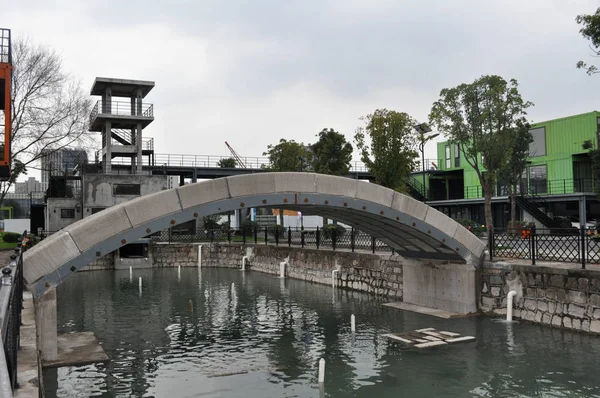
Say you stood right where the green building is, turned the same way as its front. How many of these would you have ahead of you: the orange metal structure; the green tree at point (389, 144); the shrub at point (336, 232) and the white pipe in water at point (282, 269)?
4

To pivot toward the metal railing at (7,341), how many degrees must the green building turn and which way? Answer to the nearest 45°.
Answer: approximately 45° to its left

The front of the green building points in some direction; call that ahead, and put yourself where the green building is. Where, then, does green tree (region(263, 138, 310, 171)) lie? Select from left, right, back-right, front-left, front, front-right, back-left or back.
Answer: front-right

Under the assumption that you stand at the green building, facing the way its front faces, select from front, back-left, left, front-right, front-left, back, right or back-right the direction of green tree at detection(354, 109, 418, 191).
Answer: front

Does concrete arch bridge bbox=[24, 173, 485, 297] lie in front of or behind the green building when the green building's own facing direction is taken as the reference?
in front

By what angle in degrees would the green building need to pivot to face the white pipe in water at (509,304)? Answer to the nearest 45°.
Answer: approximately 45° to its left

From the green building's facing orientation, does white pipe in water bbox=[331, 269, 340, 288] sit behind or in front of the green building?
in front

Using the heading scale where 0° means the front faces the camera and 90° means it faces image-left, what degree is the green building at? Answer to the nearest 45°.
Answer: approximately 45°

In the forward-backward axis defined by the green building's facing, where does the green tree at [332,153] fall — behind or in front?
in front
